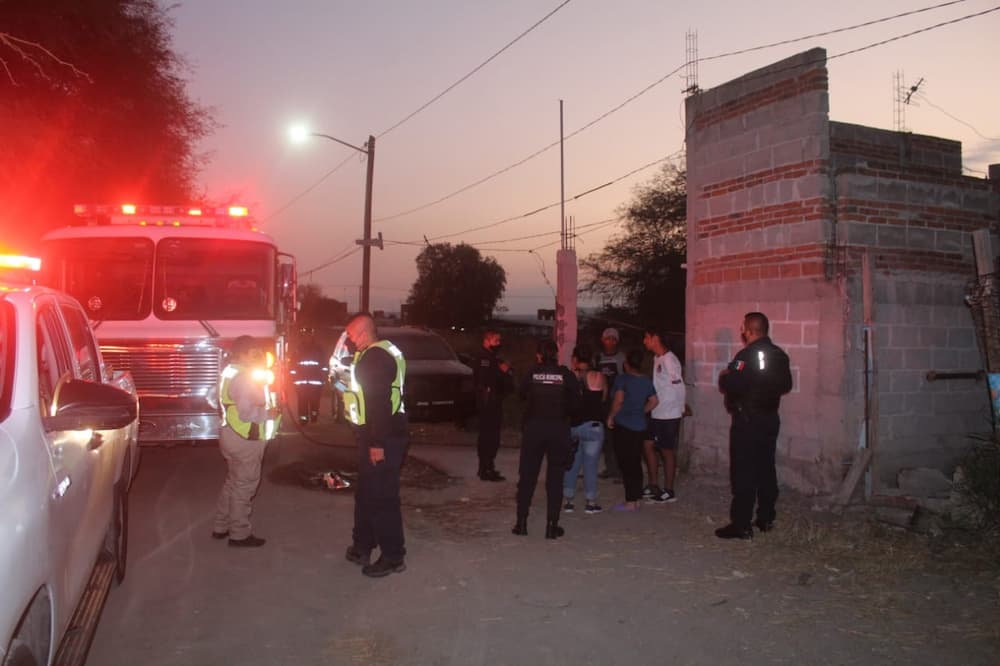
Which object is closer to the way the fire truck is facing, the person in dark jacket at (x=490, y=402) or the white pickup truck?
the white pickup truck

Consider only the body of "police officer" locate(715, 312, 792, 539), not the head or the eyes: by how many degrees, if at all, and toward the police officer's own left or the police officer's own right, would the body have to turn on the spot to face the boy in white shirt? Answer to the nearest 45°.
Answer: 0° — they already face them

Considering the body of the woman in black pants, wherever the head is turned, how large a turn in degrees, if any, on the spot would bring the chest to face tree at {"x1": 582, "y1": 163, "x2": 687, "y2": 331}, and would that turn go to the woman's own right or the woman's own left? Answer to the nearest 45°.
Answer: approximately 45° to the woman's own right

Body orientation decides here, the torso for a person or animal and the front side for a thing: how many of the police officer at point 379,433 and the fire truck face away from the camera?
0

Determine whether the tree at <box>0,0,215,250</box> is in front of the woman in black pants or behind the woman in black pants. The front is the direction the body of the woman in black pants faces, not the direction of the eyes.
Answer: in front

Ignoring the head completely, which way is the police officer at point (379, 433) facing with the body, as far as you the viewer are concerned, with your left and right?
facing to the left of the viewer

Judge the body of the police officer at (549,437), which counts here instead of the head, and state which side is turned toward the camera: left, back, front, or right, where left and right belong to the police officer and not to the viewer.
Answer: back

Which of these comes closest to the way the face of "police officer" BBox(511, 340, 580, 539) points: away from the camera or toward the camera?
away from the camera

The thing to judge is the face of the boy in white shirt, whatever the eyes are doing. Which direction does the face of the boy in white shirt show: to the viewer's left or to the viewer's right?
to the viewer's left

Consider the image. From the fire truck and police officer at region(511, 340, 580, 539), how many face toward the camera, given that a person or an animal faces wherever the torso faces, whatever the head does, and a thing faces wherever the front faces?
1
